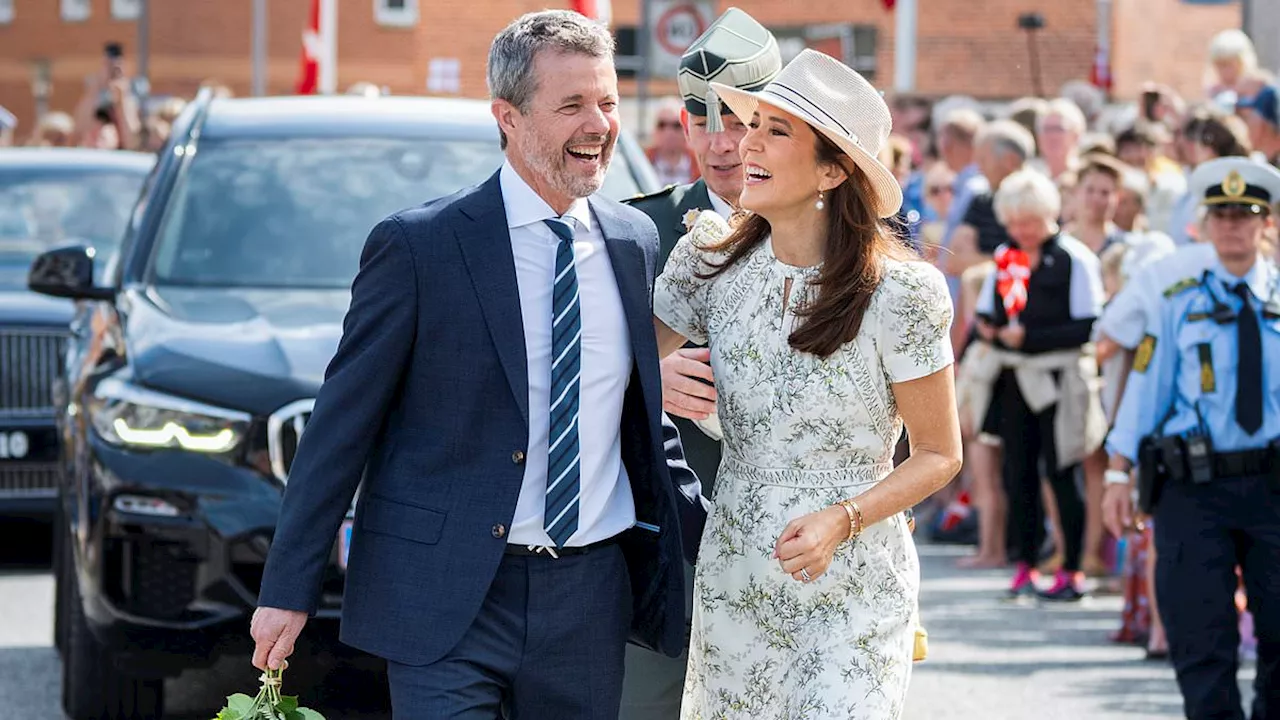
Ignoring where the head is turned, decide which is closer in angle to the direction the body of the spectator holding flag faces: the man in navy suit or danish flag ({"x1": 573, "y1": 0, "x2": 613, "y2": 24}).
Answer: the man in navy suit

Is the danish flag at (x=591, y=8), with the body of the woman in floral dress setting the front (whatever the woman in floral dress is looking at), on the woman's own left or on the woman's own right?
on the woman's own right

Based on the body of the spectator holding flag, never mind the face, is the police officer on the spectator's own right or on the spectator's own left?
on the spectator's own left

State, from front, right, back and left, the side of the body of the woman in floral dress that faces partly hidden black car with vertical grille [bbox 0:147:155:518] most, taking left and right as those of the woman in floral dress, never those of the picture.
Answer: right

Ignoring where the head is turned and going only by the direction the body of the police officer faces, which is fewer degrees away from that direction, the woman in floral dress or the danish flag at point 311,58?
the woman in floral dress

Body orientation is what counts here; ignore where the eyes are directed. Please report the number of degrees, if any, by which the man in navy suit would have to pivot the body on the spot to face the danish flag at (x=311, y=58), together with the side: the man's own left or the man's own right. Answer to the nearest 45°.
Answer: approximately 135° to the man's own left

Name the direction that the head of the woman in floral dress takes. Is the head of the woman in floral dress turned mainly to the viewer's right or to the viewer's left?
to the viewer's left

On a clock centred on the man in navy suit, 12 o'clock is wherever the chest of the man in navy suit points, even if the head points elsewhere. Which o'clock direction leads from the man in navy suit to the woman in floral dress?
The woman in floral dress is roughly at 10 o'clock from the man in navy suit.

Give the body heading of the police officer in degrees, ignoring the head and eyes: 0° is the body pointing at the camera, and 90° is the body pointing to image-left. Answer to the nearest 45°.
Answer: approximately 0°
